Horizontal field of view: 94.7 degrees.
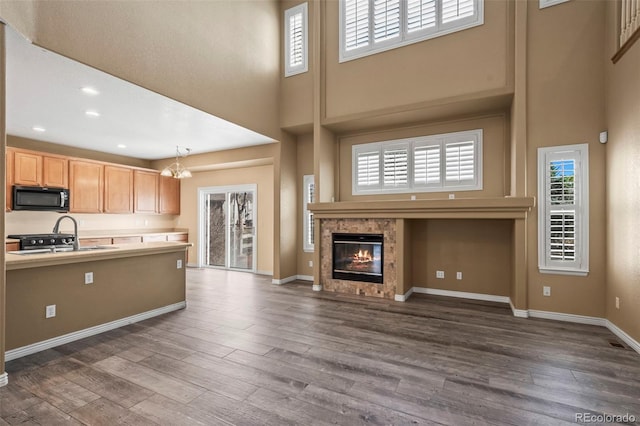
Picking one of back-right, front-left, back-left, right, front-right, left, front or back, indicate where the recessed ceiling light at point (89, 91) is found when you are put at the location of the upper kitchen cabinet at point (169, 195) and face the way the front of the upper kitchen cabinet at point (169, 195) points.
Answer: front-right

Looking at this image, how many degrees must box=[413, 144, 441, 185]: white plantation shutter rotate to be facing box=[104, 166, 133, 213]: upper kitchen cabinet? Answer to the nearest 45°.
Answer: approximately 90° to its right

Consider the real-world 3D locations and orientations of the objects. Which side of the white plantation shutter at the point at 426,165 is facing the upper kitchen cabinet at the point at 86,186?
right

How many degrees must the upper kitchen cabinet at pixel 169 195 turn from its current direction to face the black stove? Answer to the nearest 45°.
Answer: approximately 90° to its right

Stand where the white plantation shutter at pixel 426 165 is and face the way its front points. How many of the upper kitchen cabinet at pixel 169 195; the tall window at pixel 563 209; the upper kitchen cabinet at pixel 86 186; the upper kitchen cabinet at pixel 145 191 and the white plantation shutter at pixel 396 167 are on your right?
4

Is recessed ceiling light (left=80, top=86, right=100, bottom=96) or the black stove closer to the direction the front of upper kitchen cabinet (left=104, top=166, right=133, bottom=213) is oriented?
the recessed ceiling light
